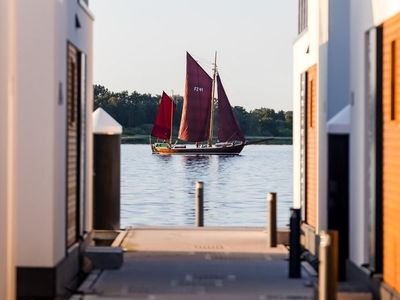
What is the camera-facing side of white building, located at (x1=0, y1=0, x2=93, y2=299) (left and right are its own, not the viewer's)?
right

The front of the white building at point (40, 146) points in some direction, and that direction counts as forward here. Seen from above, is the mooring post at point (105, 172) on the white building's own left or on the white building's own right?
on the white building's own left

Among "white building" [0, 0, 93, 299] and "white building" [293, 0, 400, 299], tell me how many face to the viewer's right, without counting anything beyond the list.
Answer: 1

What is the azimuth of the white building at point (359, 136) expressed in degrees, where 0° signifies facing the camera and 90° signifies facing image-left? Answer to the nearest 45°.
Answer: approximately 90°

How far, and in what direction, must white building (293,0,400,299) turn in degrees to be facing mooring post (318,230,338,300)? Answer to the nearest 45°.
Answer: approximately 90° to its left
